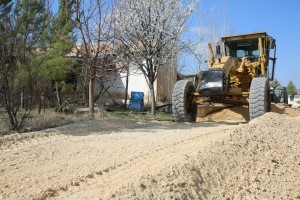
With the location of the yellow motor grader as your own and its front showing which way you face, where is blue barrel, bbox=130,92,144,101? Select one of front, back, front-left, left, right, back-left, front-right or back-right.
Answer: right

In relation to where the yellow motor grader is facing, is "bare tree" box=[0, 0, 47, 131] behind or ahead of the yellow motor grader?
ahead

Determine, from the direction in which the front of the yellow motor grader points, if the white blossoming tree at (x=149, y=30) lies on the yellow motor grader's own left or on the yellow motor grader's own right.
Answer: on the yellow motor grader's own right

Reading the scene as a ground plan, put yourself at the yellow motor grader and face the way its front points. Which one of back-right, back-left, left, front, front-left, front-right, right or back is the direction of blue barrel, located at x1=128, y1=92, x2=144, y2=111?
right

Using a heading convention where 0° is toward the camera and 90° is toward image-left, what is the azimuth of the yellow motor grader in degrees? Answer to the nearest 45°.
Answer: approximately 45°

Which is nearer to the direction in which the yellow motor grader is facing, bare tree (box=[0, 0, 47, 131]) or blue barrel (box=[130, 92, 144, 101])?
the bare tree
